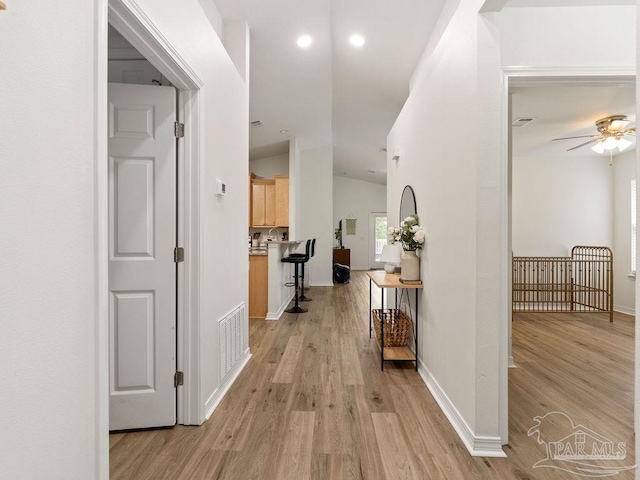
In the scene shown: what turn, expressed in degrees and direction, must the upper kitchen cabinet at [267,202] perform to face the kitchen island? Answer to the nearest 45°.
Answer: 0° — it already faces it

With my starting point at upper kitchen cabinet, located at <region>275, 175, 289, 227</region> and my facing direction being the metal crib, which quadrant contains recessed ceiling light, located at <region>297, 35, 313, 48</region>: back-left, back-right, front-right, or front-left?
front-right

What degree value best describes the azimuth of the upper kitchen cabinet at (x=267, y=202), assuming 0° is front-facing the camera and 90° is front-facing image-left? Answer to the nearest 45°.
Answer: approximately 0°

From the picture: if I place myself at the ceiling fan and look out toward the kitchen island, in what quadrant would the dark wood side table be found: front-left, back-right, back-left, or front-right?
front-right

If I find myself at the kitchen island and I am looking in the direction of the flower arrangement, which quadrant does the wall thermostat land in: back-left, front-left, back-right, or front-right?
front-right

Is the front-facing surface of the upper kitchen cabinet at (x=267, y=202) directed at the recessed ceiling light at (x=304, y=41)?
yes

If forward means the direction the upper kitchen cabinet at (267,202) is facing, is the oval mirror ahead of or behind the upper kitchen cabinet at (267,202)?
ahead

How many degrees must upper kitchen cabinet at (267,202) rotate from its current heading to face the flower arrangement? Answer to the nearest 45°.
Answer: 0° — it already faces it

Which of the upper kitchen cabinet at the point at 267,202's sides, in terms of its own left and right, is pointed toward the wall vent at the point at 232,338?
front

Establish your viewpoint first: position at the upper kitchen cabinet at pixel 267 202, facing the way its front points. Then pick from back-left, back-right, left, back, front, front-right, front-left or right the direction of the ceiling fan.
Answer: front-left

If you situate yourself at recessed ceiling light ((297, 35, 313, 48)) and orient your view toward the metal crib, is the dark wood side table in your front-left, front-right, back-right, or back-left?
front-left

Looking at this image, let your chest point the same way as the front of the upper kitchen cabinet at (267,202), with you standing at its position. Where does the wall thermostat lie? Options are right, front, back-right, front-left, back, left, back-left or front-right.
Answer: front

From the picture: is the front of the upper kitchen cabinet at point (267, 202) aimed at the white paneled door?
yes

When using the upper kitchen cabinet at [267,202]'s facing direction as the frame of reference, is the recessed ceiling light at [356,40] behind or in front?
in front

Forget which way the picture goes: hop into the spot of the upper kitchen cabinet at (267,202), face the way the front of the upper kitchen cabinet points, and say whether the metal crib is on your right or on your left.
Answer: on your left
